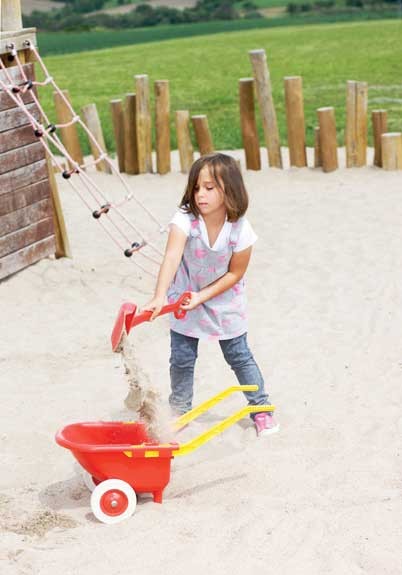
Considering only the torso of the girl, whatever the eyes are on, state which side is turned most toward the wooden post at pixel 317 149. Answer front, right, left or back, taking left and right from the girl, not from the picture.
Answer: back

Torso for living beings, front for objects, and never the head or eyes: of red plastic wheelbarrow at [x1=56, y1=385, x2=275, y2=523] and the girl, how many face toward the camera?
1

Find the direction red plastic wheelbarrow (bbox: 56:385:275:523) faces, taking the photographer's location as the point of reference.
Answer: facing to the left of the viewer

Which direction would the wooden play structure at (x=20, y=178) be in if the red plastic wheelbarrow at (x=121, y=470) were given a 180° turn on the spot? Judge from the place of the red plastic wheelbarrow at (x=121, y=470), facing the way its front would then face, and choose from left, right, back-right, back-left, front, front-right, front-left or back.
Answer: left

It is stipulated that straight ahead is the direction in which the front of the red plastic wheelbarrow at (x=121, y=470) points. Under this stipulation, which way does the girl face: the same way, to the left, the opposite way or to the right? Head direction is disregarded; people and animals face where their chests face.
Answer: to the left

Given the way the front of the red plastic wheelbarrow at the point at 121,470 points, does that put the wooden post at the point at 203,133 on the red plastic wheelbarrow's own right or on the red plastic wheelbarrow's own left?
on the red plastic wheelbarrow's own right

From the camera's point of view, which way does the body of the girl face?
toward the camera

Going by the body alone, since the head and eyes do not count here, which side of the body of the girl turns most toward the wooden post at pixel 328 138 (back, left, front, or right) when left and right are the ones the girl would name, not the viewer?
back

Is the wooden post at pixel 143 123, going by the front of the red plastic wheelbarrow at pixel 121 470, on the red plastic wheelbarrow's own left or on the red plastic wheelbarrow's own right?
on the red plastic wheelbarrow's own right

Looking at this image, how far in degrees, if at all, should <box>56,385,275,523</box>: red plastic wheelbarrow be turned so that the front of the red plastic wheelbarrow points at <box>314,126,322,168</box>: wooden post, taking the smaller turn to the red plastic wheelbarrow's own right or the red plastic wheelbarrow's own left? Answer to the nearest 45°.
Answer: approximately 90° to the red plastic wheelbarrow's own right

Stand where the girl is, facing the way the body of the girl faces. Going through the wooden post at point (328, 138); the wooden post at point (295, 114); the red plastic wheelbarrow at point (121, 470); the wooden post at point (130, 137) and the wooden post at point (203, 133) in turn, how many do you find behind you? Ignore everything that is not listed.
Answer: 4

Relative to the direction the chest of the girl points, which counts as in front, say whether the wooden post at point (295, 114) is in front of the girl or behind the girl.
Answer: behind
